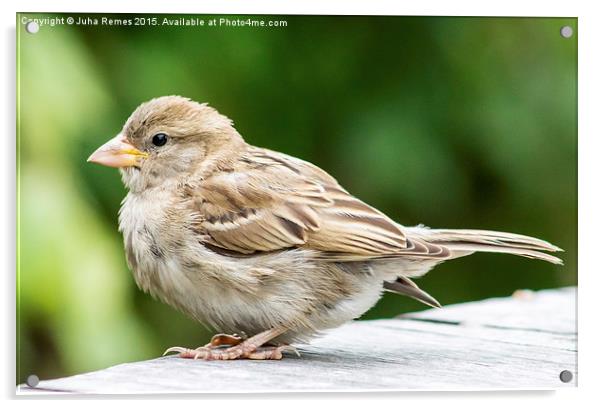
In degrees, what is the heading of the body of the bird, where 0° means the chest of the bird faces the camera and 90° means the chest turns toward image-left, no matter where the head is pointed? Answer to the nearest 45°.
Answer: approximately 90°
